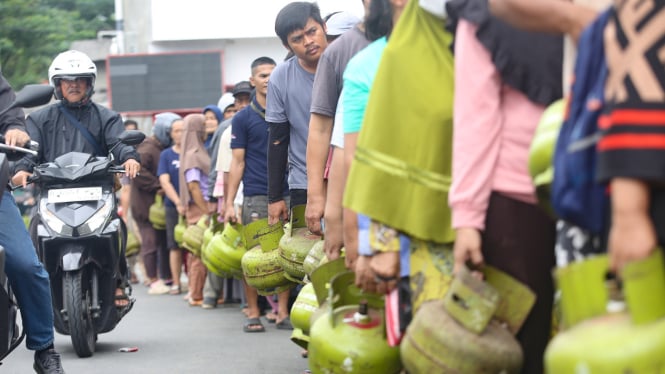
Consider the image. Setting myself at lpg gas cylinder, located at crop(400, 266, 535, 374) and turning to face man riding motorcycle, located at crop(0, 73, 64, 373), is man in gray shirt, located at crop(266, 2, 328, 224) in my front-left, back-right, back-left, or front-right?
front-right

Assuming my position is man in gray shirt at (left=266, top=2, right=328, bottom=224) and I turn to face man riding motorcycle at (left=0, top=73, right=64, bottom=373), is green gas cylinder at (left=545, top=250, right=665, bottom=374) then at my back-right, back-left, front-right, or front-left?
front-left

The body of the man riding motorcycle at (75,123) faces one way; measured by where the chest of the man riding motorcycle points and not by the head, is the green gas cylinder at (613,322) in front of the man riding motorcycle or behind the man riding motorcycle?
in front

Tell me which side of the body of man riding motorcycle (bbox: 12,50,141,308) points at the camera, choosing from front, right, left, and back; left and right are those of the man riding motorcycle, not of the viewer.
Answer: front

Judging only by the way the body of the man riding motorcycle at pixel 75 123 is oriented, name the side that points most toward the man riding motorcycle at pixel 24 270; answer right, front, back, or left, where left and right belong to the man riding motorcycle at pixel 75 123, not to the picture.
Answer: front

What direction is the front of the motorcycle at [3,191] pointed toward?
toward the camera

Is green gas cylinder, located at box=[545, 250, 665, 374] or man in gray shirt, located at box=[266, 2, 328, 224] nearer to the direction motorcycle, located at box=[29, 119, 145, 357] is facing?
the green gas cylinder

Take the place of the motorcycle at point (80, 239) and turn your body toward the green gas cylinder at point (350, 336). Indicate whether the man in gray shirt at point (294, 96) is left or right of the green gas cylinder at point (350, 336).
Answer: left

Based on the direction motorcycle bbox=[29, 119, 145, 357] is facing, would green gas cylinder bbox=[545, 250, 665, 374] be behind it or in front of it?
in front
